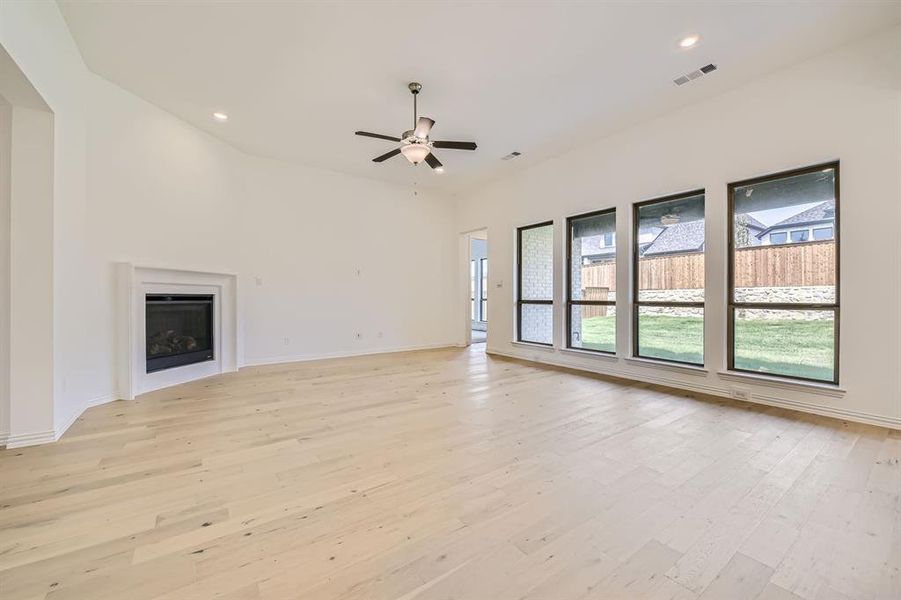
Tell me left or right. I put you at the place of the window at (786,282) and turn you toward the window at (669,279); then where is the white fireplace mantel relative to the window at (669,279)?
left

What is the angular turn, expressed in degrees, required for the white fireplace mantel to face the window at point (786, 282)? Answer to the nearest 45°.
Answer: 0° — it already faces it

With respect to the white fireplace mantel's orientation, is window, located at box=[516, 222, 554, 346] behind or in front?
in front

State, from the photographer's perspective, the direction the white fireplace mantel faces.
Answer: facing the viewer and to the right of the viewer

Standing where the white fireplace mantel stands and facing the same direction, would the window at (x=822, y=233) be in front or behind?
in front
